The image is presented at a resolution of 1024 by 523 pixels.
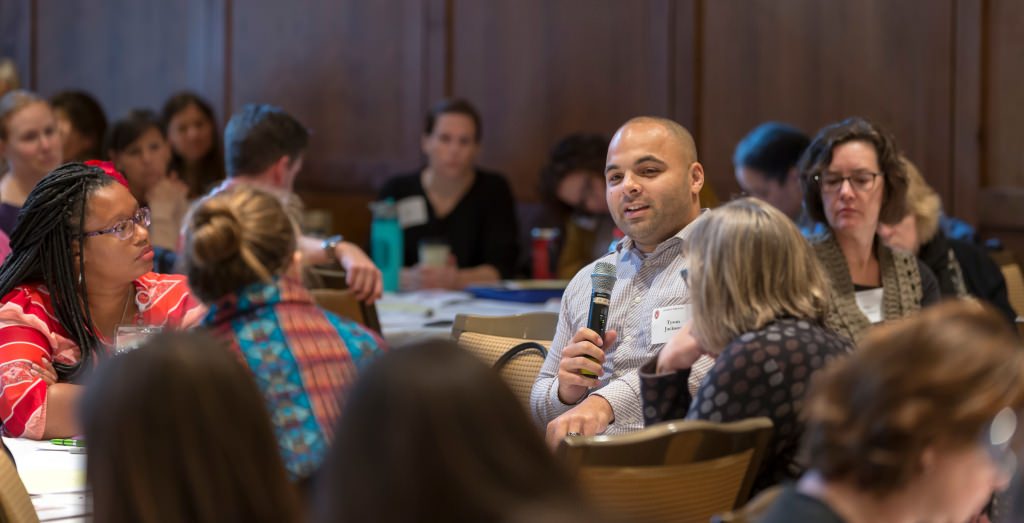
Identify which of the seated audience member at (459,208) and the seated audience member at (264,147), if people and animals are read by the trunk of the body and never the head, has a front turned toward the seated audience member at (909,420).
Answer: the seated audience member at (459,208)

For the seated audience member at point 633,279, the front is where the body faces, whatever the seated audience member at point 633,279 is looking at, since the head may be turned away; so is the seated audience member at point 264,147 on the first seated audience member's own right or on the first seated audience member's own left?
on the first seated audience member's own right

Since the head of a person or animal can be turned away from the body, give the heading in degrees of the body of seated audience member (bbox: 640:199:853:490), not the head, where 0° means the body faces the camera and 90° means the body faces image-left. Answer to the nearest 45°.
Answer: approximately 135°

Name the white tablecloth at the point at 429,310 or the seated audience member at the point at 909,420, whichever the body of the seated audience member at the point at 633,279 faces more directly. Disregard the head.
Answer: the seated audience member

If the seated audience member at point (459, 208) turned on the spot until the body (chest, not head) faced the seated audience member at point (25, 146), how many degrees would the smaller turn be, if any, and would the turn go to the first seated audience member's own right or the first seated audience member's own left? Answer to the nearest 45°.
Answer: approximately 45° to the first seated audience member's own right
